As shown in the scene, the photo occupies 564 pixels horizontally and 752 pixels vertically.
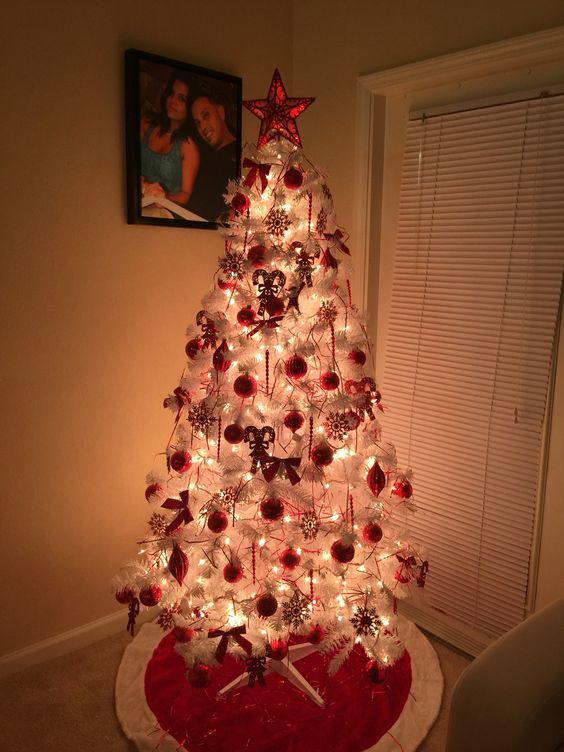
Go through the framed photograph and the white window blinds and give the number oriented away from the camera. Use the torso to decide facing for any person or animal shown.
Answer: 0

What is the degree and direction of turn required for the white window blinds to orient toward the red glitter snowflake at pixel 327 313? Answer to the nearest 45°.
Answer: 0° — it already faces it

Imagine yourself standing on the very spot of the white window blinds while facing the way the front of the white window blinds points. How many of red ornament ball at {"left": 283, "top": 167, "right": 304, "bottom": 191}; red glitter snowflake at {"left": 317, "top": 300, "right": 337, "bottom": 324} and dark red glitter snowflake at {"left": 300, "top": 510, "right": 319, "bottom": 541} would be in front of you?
3

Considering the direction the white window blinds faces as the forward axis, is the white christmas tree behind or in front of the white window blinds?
in front

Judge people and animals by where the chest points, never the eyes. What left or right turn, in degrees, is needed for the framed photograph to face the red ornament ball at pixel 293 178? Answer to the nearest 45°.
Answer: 0° — it already faces it

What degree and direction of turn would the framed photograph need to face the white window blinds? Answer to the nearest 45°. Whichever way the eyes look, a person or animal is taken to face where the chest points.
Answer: approximately 45° to its left

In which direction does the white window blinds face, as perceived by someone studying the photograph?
facing the viewer and to the left of the viewer

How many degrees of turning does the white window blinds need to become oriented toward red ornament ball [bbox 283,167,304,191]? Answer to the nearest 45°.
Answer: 0° — it already faces it

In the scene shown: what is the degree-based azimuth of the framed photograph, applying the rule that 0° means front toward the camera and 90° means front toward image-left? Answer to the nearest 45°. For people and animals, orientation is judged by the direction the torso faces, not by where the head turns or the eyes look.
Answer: approximately 315°

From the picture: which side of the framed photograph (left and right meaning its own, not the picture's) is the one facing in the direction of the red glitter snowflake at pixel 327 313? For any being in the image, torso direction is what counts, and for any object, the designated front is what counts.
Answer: front

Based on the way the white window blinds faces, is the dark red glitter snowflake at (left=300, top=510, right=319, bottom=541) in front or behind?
in front
